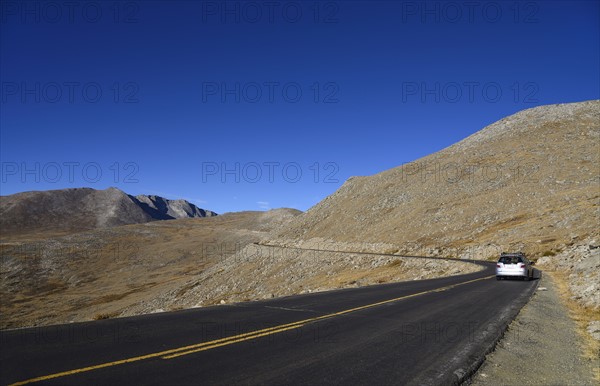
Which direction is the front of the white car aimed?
away from the camera
